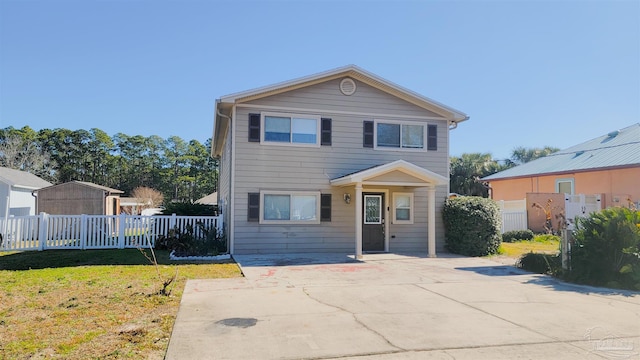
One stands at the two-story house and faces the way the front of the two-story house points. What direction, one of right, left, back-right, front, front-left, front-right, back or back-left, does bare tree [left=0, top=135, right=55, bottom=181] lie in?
back-right

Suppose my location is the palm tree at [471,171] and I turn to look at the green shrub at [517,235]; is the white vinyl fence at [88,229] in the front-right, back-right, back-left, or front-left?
front-right

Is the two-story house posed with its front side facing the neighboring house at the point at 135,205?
no

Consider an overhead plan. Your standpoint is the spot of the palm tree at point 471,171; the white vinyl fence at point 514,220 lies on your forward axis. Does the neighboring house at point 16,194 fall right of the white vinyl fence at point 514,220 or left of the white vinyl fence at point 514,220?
right

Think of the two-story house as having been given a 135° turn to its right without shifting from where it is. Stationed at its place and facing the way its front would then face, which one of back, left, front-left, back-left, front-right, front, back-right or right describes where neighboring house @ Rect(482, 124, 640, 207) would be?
right

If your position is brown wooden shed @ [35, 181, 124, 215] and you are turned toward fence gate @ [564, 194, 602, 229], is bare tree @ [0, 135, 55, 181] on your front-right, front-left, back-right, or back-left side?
back-left

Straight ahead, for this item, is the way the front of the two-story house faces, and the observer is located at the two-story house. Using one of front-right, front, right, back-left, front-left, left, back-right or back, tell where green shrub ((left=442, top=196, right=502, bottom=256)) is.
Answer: left

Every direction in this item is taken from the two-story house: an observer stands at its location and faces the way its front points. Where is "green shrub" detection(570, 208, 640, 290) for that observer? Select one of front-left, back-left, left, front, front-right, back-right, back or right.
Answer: front-left

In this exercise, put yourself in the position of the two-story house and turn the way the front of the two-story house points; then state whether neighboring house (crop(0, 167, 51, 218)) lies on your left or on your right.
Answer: on your right

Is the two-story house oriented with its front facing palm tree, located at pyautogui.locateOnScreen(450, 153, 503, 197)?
no

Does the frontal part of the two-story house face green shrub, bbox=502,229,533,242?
no

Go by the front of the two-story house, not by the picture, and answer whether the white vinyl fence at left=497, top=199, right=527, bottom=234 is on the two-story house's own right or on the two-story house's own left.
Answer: on the two-story house's own left

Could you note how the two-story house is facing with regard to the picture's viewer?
facing the viewer
